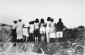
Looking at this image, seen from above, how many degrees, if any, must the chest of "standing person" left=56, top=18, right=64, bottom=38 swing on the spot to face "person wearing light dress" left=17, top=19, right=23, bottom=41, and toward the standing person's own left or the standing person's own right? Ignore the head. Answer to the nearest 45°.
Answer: approximately 90° to the standing person's own left

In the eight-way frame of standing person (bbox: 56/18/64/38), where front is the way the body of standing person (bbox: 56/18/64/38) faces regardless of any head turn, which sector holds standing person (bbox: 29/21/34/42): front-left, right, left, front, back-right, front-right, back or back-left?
left

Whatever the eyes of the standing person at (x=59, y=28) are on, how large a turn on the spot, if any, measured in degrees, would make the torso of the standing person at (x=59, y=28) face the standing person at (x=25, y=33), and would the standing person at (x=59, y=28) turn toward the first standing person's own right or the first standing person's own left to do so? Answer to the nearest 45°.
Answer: approximately 90° to the first standing person's own left

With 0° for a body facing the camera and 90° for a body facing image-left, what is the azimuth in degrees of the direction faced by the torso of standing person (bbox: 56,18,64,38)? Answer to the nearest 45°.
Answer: approximately 180°
